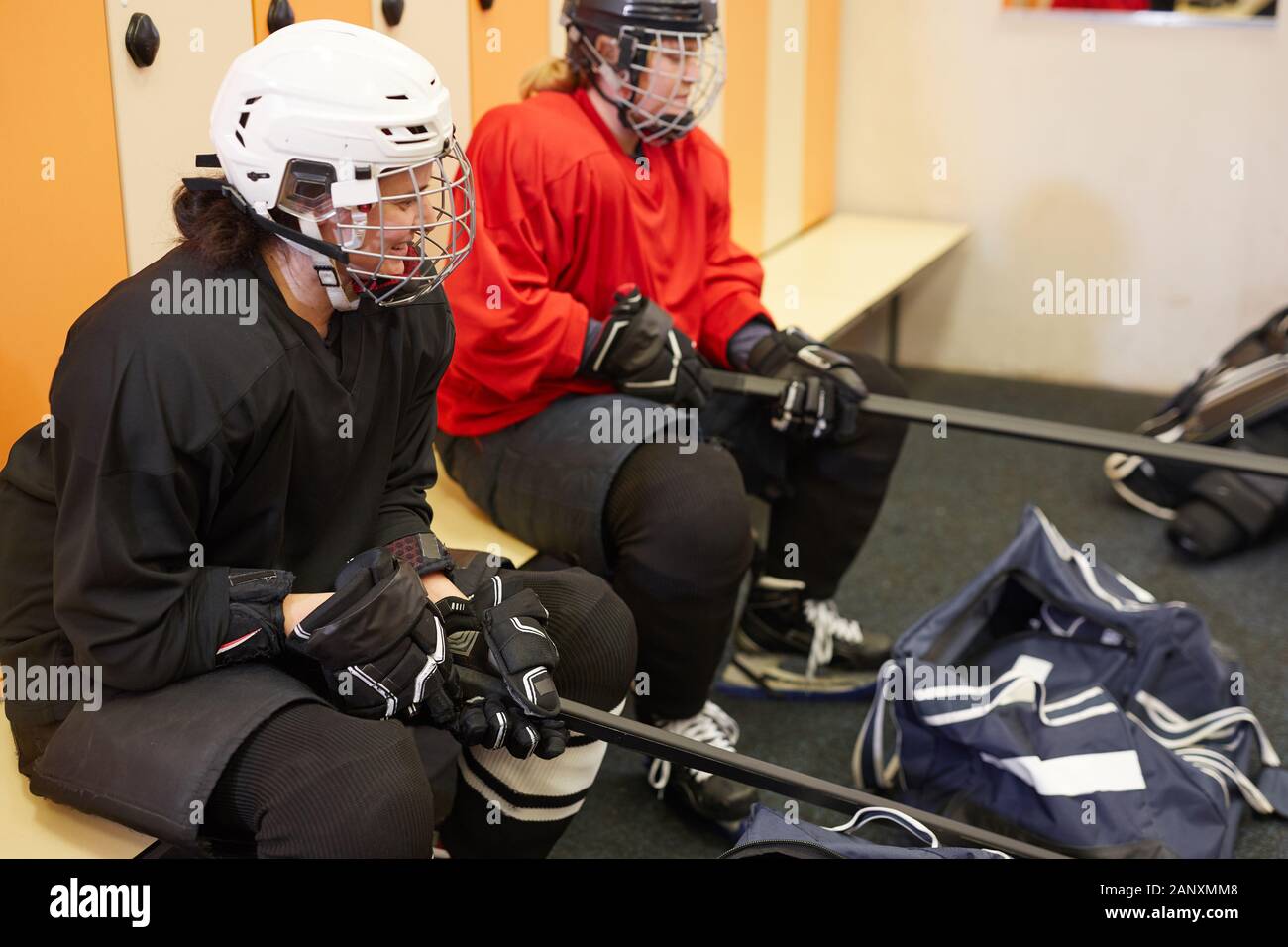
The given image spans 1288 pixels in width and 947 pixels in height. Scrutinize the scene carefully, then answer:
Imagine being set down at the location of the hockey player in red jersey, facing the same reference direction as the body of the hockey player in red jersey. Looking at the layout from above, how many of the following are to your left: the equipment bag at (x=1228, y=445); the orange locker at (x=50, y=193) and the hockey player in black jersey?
1

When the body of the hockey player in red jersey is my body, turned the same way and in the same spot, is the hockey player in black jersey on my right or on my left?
on my right

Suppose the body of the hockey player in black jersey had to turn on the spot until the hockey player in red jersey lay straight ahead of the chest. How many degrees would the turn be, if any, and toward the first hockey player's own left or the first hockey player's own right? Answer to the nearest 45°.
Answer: approximately 90° to the first hockey player's own left

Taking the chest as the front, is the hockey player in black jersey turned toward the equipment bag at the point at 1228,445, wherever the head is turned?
no

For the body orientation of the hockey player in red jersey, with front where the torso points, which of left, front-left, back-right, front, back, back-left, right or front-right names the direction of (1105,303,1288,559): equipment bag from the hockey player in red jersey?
left

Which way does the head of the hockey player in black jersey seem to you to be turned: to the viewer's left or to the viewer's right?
to the viewer's right

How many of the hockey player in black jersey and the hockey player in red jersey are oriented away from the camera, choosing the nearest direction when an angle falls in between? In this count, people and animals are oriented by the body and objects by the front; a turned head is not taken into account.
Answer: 0

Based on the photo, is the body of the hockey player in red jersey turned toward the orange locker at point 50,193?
no

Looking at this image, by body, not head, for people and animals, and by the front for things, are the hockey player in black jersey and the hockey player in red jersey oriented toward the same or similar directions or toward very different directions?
same or similar directions

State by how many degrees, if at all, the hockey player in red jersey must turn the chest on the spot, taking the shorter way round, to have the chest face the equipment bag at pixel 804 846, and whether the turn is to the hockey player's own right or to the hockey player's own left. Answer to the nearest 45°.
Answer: approximately 45° to the hockey player's own right

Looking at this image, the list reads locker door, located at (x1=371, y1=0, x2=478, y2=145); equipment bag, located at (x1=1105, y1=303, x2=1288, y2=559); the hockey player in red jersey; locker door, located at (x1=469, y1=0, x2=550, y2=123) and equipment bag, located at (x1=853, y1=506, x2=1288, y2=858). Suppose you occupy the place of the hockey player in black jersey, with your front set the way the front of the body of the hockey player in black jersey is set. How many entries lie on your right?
0

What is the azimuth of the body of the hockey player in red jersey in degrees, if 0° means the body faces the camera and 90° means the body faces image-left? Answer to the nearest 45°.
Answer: approximately 315°

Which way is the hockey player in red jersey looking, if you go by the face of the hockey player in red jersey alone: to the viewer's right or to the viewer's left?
to the viewer's right
